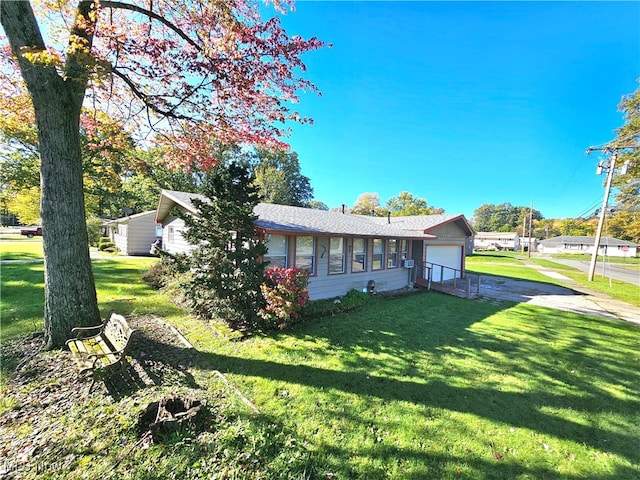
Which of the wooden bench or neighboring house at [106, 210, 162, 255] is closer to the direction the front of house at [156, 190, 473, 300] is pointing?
the wooden bench
